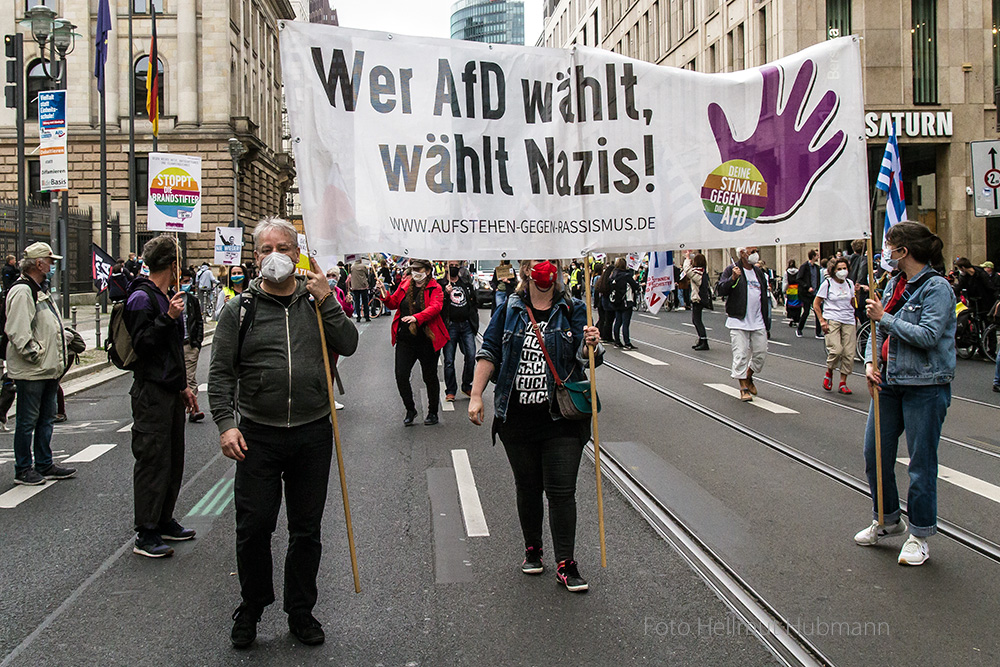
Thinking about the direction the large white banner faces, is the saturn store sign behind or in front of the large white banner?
behind

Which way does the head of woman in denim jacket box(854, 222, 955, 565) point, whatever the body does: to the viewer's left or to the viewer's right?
to the viewer's left

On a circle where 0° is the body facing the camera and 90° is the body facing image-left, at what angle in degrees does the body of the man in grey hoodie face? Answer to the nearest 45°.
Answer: approximately 0°

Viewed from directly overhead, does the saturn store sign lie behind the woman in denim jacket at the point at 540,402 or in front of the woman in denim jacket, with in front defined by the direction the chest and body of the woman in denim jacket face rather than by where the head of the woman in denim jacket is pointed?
behind

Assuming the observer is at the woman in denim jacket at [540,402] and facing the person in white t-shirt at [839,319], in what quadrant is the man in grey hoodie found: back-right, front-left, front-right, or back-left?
back-left
